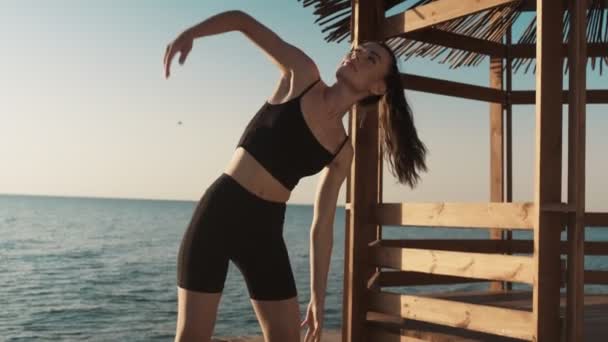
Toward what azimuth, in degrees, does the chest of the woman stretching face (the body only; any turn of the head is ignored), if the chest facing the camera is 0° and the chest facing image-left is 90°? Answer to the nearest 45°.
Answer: approximately 0°

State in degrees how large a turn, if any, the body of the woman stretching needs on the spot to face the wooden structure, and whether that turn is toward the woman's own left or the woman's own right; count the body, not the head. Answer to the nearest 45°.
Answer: approximately 135° to the woman's own left
